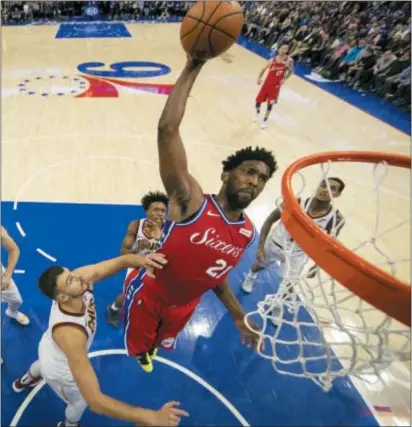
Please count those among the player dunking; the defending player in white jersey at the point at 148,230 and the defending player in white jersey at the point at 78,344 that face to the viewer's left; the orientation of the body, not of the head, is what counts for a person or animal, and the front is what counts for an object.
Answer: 0

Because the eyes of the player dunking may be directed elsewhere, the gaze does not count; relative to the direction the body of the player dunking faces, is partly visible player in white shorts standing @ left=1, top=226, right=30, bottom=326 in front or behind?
behind

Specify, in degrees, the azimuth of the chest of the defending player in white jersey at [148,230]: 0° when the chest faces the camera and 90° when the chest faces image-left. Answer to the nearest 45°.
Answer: approximately 315°

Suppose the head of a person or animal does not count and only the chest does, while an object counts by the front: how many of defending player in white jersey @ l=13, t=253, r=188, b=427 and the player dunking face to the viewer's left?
0

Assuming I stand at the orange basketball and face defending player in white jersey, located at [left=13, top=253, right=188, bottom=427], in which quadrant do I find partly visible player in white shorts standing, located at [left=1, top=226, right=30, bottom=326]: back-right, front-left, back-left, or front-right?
front-right

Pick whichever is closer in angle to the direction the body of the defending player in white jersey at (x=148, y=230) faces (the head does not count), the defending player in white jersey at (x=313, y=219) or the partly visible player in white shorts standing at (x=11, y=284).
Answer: the defending player in white jersey

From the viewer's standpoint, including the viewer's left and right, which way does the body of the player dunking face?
facing the viewer and to the right of the viewer

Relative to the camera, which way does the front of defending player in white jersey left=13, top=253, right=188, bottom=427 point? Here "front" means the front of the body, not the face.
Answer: to the viewer's right
